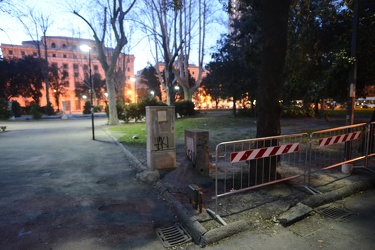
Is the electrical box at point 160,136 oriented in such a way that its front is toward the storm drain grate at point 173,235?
yes

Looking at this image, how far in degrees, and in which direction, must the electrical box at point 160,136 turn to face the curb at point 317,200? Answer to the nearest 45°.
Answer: approximately 45° to its left

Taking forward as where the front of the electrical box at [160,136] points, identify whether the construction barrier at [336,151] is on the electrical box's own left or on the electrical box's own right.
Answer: on the electrical box's own left

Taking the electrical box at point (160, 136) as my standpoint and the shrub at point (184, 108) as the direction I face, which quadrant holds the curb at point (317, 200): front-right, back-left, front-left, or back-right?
back-right

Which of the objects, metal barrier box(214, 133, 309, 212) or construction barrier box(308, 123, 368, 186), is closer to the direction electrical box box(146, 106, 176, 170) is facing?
the metal barrier

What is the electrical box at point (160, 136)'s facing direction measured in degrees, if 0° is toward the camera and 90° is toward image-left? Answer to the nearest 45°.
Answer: approximately 0°

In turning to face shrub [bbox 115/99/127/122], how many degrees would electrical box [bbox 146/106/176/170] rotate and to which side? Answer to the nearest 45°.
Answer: approximately 180°

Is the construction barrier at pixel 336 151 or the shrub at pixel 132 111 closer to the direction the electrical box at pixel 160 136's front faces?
the construction barrier

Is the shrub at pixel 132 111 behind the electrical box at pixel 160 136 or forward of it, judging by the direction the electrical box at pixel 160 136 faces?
behind

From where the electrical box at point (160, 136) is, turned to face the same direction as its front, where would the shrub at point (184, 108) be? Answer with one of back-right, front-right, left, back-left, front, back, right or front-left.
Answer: back

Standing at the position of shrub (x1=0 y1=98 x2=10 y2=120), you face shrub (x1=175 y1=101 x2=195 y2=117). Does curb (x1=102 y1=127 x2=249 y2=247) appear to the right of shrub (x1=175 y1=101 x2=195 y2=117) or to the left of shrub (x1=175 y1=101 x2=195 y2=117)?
right

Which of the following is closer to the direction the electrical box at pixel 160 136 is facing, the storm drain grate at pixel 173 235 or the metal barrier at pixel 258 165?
the storm drain grate

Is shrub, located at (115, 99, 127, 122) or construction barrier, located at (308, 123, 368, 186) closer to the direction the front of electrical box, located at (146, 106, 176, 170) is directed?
the construction barrier

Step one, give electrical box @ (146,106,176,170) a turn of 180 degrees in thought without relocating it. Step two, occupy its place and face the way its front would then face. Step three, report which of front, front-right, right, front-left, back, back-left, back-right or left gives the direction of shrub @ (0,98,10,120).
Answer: front-left

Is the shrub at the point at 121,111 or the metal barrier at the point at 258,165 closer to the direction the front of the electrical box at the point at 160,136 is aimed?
the metal barrier
